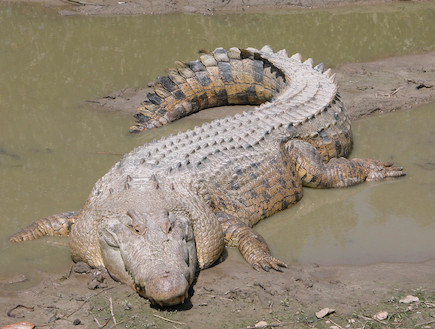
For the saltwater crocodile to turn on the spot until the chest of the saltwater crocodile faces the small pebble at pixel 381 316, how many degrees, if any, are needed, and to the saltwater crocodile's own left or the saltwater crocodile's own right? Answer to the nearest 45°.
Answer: approximately 90° to the saltwater crocodile's own left

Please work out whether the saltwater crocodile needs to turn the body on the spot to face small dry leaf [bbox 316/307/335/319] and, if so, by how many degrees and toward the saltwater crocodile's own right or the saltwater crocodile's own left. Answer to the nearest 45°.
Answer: approximately 90° to the saltwater crocodile's own left

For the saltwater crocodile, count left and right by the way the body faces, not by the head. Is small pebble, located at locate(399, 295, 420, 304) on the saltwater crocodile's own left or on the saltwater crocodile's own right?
on the saltwater crocodile's own left

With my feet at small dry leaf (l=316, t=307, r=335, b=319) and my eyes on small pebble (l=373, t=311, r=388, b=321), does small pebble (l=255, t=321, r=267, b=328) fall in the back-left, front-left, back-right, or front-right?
back-right

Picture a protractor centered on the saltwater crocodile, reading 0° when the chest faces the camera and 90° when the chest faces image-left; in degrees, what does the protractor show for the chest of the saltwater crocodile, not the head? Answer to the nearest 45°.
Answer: approximately 45°

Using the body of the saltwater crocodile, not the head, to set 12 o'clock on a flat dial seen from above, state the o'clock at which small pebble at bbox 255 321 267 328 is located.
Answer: The small pebble is roughly at 10 o'clock from the saltwater crocodile.
